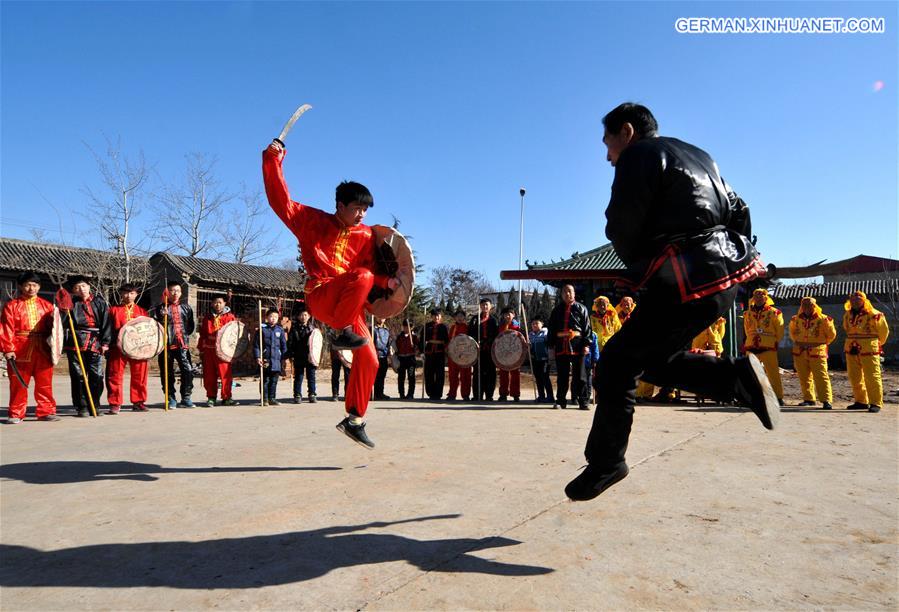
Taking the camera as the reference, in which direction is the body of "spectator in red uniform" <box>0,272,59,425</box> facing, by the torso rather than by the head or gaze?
toward the camera

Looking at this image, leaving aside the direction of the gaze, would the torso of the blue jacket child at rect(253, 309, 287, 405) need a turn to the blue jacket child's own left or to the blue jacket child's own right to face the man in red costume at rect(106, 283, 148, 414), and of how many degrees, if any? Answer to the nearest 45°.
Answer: approximately 45° to the blue jacket child's own right

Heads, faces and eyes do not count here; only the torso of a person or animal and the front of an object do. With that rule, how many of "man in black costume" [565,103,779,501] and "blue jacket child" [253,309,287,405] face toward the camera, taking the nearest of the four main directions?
1

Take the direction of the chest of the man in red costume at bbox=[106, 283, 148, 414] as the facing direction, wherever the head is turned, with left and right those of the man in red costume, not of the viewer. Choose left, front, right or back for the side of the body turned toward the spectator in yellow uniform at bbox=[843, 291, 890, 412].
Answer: left

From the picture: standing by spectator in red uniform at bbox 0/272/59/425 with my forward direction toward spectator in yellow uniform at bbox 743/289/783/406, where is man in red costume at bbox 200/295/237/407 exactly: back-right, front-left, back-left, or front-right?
front-left

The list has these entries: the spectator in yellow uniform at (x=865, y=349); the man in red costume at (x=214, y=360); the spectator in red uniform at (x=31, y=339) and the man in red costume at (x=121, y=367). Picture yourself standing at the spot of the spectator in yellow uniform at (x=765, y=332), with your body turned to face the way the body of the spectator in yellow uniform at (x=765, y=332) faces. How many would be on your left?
1

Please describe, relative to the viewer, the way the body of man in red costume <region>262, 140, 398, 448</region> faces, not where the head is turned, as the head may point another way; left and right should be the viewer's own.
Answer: facing the viewer and to the right of the viewer

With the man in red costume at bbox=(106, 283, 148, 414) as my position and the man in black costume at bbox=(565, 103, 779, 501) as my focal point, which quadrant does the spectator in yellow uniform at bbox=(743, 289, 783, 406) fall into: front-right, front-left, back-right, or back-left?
front-left

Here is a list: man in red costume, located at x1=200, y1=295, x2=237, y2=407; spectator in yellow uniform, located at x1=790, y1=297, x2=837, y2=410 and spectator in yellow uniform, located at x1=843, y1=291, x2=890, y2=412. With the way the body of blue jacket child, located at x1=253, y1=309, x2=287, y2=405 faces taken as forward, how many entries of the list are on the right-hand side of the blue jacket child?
1

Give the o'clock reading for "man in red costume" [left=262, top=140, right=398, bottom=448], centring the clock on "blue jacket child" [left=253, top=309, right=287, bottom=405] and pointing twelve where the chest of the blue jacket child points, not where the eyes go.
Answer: The man in red costume is roughly at 12 o'clock from the blue jacket child.

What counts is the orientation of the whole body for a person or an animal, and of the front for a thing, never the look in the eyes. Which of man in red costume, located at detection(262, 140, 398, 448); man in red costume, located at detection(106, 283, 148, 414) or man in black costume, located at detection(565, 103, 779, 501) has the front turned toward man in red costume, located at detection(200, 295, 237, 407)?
the man in black costume

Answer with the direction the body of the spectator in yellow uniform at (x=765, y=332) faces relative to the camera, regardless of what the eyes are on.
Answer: toward the camera

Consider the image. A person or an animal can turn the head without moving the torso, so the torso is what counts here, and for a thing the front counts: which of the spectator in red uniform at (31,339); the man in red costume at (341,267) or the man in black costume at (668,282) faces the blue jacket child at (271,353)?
the man in black costume
